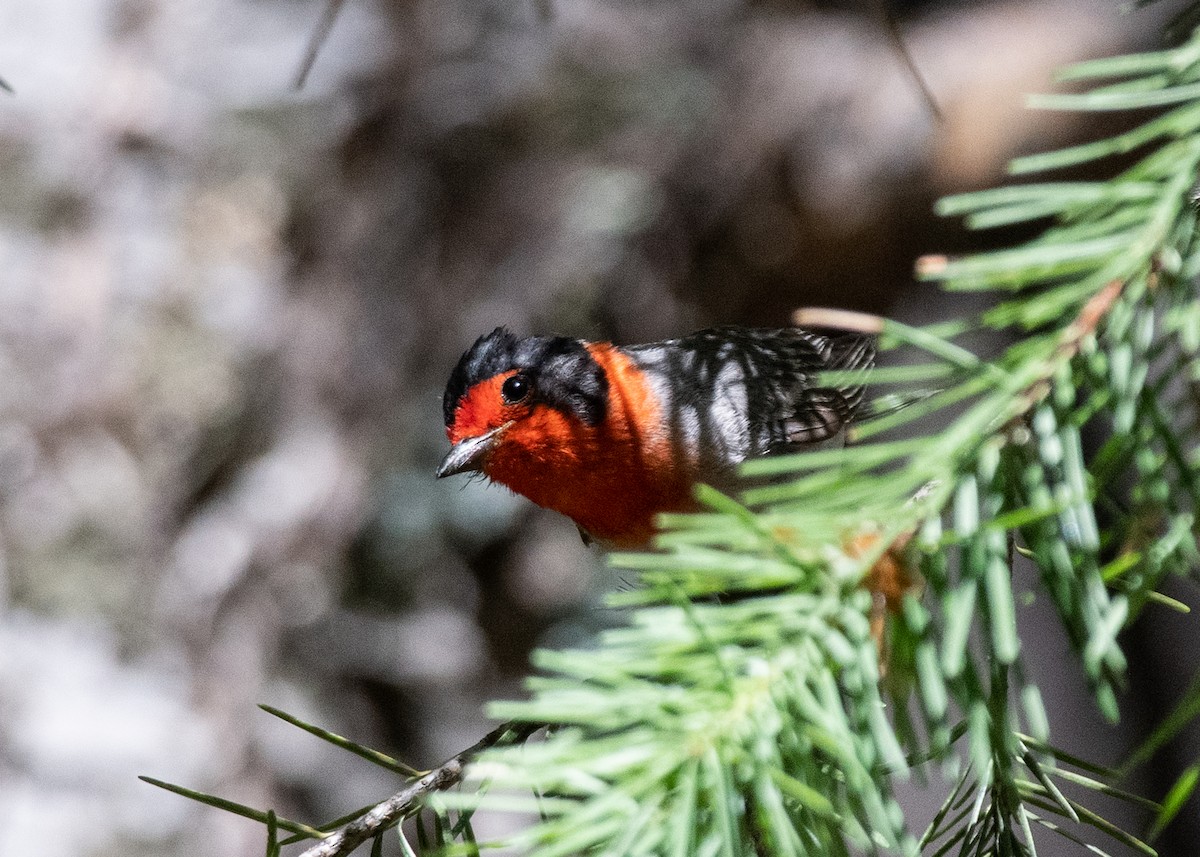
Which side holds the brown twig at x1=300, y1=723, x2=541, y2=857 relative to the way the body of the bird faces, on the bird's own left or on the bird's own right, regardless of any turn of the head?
on the bird's own left

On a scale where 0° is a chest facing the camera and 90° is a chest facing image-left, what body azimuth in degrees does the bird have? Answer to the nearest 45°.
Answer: approximately 90°
